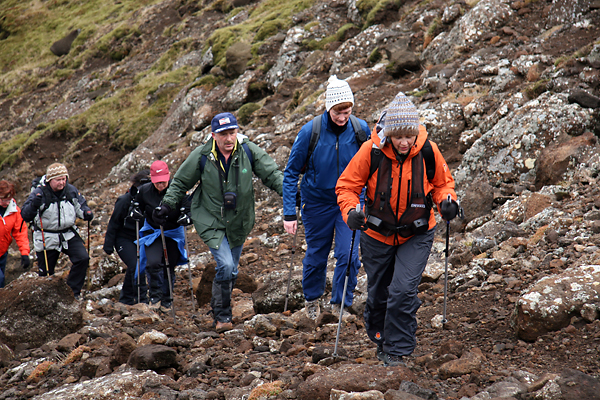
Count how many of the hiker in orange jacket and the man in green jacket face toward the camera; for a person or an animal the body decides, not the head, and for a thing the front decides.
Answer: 2

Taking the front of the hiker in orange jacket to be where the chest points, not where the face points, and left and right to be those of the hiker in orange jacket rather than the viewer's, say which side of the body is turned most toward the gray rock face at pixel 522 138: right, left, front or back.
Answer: back

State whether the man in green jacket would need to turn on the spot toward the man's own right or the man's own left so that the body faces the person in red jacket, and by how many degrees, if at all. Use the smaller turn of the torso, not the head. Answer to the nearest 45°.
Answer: approximately 135° to the man's own right

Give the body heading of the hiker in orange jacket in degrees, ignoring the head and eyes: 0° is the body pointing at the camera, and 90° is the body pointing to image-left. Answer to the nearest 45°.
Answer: approximately 0°

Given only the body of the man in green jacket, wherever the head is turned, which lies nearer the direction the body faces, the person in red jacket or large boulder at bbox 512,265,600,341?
the large boulder

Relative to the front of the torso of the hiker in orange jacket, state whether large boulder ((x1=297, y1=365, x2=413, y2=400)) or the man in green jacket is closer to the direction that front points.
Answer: the large boulder

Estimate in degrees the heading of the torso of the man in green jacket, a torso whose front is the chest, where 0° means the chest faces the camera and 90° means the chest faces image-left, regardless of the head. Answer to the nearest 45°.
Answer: approximately 0°

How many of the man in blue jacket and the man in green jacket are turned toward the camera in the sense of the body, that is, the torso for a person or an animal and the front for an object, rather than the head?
2

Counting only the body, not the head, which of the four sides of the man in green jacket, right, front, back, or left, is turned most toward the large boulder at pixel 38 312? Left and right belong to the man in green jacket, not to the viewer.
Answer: right
